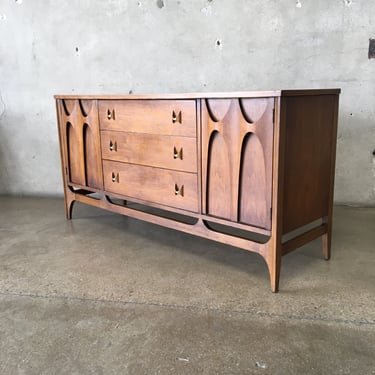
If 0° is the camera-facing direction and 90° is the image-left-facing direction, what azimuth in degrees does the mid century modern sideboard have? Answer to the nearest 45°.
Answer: approximately 45°
